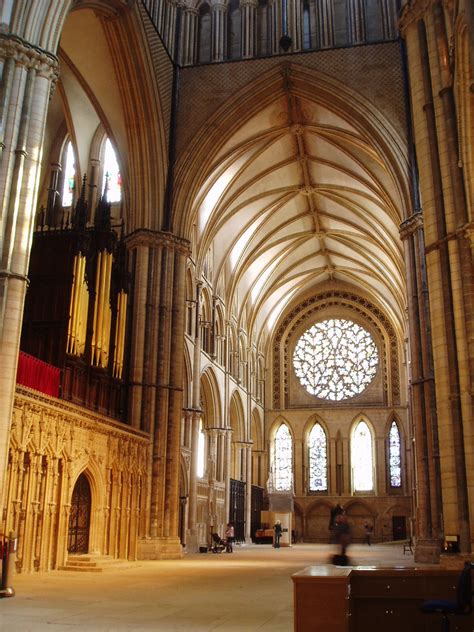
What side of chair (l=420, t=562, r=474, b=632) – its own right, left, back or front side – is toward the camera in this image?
left

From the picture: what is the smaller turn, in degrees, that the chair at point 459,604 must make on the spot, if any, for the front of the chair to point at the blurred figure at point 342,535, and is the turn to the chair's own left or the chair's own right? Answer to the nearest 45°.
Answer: approximately 90° to the chair's own right

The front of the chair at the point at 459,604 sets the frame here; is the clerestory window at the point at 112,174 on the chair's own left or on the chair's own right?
on the chair's own right

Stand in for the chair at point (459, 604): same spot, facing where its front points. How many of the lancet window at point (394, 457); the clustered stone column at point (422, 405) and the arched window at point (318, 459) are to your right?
3

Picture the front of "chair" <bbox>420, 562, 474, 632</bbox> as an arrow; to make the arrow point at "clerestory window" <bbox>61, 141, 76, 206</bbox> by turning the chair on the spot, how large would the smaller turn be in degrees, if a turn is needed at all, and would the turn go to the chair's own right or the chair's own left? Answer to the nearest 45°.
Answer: approximately 45° to the chair's own right

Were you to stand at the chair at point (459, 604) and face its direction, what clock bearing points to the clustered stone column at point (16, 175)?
The clustered stone column is roughly at 1 o'clock from the chair.

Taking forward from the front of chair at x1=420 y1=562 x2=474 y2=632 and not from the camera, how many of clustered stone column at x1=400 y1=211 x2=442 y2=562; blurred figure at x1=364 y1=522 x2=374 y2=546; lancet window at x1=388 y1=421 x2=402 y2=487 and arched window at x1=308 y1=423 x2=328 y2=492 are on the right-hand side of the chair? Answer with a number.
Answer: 4

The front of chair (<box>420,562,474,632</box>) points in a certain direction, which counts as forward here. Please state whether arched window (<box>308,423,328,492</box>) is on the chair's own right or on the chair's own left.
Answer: on the chair's own right

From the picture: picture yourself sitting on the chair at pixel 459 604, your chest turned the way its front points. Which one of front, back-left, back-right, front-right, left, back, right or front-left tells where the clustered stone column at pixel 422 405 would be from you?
right

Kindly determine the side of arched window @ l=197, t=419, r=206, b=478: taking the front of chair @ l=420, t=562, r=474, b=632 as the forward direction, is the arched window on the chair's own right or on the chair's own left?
on the chair's own right

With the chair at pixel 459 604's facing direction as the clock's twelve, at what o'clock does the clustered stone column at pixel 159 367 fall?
The clustered stone column is roughly at 2 o'clock from the chair.
